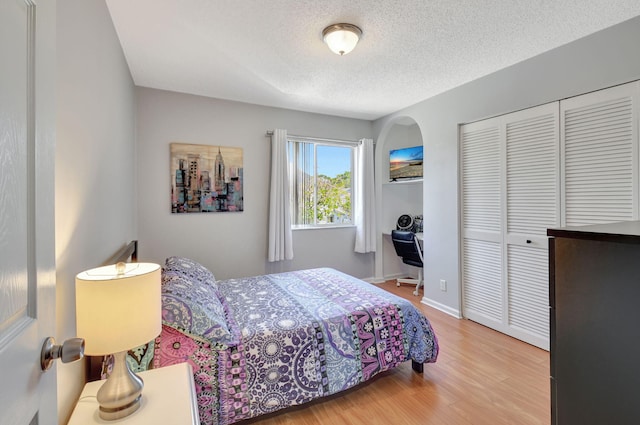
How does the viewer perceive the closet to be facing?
facing the viewer and to the left of the viewer

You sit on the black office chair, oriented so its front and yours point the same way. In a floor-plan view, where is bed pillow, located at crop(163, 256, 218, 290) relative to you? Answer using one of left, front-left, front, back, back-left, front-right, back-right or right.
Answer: back

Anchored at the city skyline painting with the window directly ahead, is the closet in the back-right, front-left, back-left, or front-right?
front-right

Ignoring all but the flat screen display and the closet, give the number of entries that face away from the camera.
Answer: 0

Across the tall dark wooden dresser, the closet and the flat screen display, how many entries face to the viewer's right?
0

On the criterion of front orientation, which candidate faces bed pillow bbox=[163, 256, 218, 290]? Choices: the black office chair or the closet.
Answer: the closet

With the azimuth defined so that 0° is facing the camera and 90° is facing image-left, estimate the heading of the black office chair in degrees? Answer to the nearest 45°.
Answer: approximately 225°

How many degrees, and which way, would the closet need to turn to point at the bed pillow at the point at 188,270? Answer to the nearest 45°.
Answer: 0° — it already faces it

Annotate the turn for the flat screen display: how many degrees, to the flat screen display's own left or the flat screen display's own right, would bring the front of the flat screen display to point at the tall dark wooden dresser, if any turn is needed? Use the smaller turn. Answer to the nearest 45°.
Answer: approximately 45° to the flat screen display's own left

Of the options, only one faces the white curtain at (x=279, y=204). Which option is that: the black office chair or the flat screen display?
the flat screen display

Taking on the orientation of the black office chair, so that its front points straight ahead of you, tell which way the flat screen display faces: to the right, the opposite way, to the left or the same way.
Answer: the opposite way

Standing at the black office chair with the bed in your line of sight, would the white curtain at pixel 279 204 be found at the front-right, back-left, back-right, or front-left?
front-right
